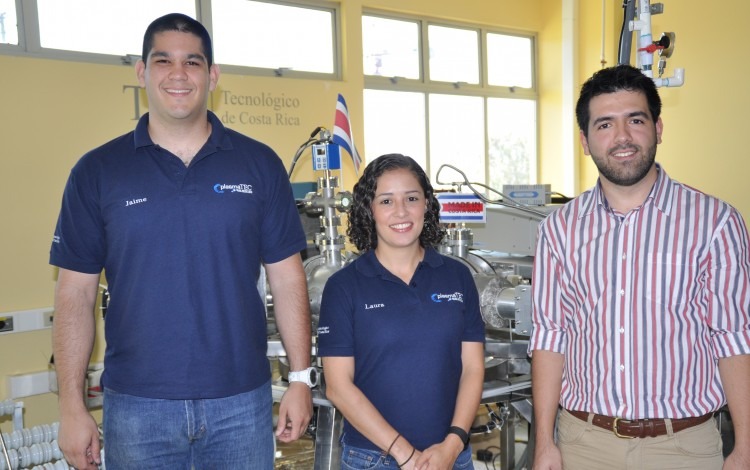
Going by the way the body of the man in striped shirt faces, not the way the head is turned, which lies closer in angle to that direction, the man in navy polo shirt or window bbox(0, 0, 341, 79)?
the man in navy polo shirt

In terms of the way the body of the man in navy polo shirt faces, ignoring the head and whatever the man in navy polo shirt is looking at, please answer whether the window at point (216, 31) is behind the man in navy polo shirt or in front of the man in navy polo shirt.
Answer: behind

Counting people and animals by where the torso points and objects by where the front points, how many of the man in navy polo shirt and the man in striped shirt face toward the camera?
2

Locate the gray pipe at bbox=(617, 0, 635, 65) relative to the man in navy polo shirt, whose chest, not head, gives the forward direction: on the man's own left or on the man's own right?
on the man's own left

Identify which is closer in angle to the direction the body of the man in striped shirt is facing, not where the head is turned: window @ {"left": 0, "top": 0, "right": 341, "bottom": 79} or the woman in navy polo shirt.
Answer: the woman in navy polo shirt

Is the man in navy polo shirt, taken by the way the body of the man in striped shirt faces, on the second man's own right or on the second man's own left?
on the second man's own right

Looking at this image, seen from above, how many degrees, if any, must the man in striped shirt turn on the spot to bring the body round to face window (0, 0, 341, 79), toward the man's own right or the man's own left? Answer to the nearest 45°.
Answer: approximately 135° to the man's own right

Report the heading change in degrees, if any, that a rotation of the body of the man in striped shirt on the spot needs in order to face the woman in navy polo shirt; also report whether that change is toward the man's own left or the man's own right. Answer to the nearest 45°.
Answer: approximately 90° to the man's own right

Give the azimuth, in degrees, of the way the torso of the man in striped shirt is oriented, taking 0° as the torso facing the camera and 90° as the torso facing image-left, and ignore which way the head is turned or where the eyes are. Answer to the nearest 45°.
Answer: approximately 0°
